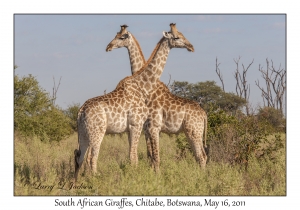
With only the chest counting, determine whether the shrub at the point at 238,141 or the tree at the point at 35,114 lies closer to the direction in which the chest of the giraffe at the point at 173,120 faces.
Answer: the tree

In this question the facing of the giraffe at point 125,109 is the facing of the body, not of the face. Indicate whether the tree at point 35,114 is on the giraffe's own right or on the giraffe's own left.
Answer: on the giraffe's own left

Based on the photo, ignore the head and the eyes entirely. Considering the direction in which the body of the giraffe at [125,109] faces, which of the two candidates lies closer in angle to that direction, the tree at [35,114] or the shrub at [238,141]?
the shrub

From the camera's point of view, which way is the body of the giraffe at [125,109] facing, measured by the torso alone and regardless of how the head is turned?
to the viewer's right

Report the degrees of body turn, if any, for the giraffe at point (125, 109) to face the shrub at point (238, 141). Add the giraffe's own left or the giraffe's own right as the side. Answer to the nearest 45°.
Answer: approximately 45° to the giraffe's own left

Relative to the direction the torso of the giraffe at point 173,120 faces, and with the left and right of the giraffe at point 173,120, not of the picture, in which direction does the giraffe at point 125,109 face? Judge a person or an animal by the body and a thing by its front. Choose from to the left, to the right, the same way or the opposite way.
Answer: the opposite way

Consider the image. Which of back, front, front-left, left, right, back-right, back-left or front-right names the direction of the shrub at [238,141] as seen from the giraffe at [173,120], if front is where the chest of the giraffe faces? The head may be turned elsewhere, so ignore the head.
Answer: back-right

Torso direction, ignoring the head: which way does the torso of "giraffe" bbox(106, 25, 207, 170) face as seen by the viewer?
to the viewer's left
